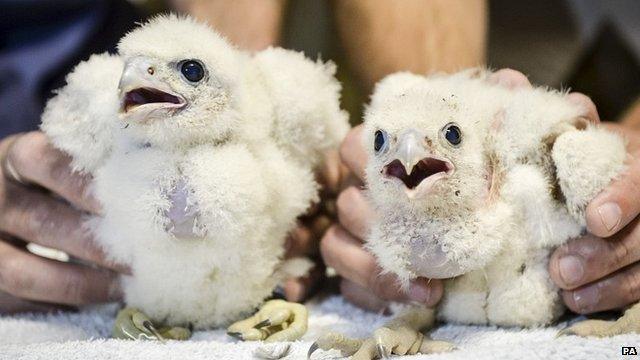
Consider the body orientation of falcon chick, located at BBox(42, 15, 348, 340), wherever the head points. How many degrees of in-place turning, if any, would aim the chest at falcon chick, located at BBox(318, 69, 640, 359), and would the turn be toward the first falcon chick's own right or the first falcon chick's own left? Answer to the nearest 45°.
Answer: approximately 45° to the first falcon chick's own left

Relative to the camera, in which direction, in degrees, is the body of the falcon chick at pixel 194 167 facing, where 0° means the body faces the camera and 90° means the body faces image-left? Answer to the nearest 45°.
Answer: approximately 0°

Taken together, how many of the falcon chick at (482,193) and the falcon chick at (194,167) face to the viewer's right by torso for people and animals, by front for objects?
0
